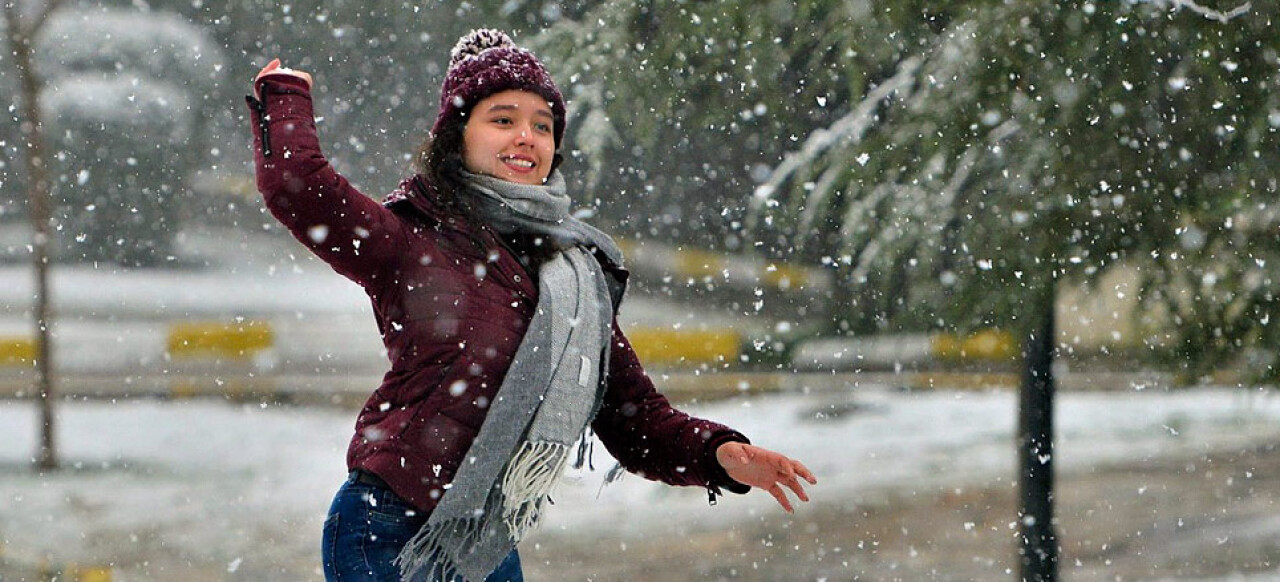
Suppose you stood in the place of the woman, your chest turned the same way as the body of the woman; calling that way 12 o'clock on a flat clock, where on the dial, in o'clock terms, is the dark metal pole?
The dark metal pole is roughly at 9 o'clock from the woman.

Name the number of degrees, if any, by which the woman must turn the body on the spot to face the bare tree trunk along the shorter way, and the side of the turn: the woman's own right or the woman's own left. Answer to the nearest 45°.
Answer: approximately 180°

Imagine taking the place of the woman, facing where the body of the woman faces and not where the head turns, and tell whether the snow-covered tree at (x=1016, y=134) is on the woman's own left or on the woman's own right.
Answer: on the woman's own left

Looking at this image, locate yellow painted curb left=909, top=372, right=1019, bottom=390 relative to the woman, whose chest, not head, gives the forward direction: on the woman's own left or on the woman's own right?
on the woman's own left

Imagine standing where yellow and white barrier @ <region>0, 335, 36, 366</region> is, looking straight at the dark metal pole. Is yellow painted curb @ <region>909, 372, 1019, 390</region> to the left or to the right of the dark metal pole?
left

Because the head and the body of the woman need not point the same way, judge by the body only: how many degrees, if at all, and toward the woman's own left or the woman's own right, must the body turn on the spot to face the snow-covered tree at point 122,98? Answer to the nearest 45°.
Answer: approximately 180°

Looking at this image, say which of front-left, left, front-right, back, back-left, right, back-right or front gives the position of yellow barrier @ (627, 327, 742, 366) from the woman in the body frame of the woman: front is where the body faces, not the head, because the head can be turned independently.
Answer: back-left

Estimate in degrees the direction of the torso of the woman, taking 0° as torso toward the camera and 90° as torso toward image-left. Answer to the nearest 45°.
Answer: approximately 315°

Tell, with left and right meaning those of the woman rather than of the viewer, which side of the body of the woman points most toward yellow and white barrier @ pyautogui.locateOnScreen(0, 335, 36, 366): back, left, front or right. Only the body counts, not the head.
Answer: back
